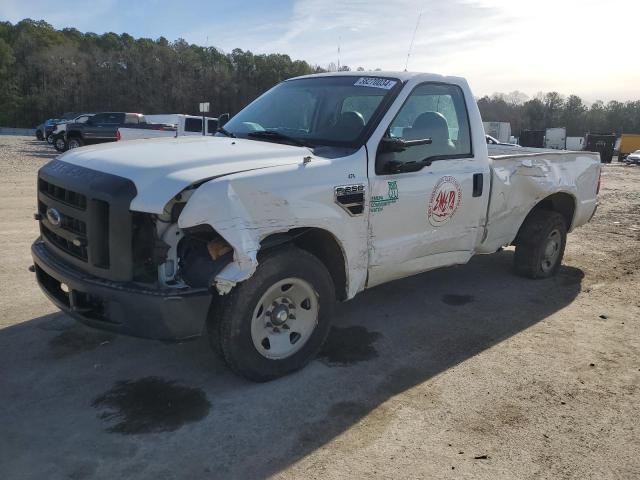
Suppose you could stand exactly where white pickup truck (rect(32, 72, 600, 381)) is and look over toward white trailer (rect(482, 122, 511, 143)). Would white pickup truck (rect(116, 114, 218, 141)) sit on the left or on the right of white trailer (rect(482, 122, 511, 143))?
left

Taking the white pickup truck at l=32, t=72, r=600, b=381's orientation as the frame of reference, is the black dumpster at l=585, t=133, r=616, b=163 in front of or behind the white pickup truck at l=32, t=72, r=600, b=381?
behind

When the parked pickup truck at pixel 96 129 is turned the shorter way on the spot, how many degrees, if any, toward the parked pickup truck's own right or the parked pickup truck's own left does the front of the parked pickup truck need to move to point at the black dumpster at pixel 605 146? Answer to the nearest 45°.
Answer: approximately 135° to the parked pickup truck's own left

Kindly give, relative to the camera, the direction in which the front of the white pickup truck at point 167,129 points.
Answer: facing to the right of the viewer

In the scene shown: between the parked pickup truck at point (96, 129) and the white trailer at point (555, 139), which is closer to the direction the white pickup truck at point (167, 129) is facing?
the white trailer

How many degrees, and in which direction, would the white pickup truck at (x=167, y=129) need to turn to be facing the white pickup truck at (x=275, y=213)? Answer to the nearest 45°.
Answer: approximately 90° to its right

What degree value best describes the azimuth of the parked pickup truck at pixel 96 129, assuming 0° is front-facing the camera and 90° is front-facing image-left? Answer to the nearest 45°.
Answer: approximately 45°

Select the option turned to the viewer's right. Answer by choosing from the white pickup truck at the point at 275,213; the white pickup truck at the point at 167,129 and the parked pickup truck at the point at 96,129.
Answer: the white pickup truck at the point at 167,129
